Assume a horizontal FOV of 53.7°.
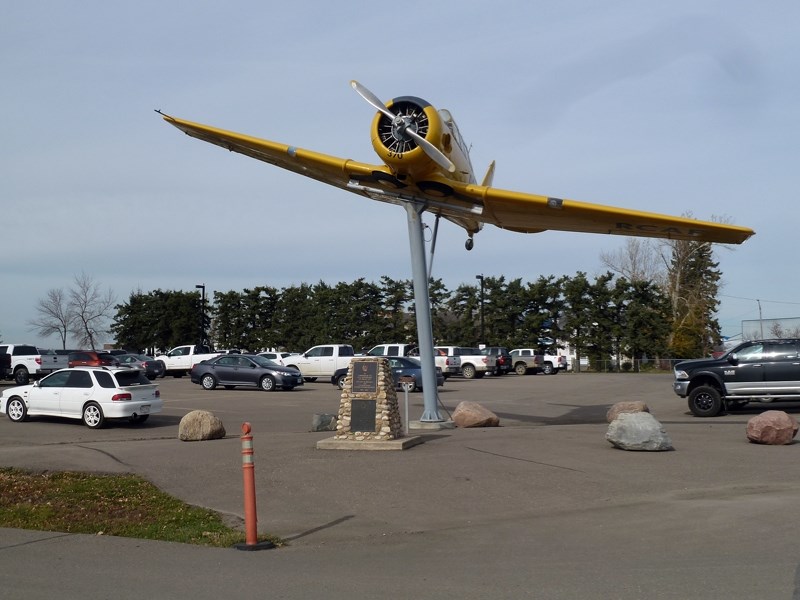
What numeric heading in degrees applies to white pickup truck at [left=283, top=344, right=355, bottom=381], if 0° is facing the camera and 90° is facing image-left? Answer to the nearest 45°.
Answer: approximately 90°

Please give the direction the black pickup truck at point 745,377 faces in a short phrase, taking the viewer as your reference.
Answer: facing to the left of the viewer

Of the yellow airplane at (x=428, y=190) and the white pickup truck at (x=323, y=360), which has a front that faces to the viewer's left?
the white pickup truck

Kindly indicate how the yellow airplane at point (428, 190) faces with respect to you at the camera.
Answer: facing the viewer

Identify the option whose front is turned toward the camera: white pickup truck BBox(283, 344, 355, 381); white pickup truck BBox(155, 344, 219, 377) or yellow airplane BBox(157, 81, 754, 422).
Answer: the yellow airplane

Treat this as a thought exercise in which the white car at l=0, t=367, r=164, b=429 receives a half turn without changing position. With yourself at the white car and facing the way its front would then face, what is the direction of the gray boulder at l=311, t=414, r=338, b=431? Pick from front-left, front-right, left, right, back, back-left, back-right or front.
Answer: front

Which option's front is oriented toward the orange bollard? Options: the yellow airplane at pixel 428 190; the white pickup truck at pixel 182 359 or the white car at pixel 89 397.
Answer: the yellow airplane

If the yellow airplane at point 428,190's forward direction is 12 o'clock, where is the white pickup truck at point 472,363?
The white pickup truck is roughly at 6 o'clock from the yellow airplane.

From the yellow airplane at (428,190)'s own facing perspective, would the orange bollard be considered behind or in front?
in front

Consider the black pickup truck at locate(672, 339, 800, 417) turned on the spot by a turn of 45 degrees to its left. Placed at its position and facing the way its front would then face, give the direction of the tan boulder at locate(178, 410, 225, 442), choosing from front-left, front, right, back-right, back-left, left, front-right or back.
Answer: front

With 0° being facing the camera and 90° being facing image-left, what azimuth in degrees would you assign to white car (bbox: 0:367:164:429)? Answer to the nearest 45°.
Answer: approximately 135°

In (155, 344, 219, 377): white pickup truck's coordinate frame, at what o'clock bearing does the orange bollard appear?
The orange bollard is roughly at 9 o'clock from the white pickup truck.

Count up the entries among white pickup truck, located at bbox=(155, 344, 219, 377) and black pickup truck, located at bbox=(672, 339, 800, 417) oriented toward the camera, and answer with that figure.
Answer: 0

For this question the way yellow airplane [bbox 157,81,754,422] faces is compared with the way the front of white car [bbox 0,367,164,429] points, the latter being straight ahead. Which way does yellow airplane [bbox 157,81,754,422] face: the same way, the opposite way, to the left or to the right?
to the left

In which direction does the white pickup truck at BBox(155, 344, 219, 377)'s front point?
to the viewer's left

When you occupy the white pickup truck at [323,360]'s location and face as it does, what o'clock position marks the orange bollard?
The orange bollard is roughly at 9 o'clock from the white pickup truck.

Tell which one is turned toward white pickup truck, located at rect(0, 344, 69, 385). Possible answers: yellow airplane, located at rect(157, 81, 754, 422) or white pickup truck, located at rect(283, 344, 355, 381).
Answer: white pickup truck, located at rect(283, 344, 355, 381)
